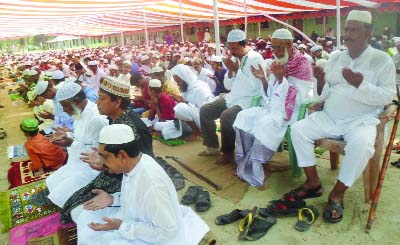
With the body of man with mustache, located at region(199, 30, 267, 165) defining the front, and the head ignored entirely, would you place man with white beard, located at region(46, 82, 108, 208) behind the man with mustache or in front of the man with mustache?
in front

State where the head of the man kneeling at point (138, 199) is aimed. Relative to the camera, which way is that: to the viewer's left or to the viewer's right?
to the viewer's left

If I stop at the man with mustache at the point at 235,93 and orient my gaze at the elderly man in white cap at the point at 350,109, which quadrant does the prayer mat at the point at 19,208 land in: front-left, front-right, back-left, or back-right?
back-right

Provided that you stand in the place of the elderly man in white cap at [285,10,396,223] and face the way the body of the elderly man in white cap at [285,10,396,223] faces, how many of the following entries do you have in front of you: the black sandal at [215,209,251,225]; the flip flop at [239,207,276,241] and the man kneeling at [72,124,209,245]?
3

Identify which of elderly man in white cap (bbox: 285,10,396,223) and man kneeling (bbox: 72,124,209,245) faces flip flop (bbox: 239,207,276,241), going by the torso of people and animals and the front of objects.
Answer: the elderly man in white cap

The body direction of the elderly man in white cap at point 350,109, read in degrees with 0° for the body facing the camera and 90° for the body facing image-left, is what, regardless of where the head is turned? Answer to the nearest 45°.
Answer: approximately 45°

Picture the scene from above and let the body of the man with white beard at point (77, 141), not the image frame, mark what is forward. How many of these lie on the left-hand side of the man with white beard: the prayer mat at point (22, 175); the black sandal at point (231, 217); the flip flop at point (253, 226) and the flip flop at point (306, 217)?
3

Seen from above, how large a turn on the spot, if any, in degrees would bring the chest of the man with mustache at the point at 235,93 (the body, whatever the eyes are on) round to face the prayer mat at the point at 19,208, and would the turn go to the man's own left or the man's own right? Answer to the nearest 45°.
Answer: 0° — they already face it

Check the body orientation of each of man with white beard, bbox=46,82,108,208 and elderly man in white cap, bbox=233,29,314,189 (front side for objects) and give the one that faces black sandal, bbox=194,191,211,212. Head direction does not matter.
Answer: the elderly man in white cap
